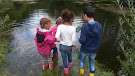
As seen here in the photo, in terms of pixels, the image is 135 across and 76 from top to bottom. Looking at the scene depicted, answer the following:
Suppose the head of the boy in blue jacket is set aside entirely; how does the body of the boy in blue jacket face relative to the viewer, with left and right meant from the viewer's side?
facing away from the viewer and to the left of the viewer
